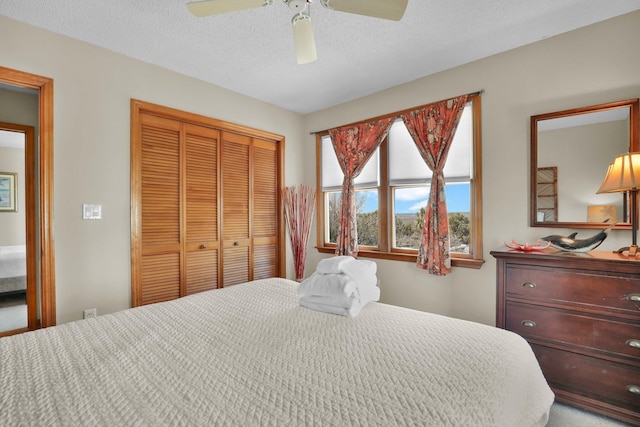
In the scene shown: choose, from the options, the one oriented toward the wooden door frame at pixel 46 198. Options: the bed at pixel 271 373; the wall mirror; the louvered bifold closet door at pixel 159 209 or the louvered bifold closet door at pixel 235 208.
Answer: the wall mirror

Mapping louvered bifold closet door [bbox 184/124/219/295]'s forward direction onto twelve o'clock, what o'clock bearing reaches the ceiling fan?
The ceiling fan is roughly at 1 o'clock from the louvered bifold closet door.

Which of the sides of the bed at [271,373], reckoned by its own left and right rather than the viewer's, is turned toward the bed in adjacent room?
left

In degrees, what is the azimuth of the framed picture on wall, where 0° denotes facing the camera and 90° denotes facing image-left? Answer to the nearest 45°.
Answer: approximately 315°

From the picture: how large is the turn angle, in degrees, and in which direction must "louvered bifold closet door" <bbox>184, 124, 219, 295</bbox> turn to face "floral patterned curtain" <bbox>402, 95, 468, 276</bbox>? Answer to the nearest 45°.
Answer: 0° — it already faces it

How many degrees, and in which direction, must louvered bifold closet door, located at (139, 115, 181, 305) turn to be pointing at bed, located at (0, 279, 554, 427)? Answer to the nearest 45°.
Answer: approximately 45° to its right

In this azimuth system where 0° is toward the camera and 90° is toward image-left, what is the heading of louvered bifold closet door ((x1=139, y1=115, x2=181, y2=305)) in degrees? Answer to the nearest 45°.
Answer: approximately 315°

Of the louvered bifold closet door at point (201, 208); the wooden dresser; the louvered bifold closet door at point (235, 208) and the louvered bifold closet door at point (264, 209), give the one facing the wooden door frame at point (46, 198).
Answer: the wooden dresser

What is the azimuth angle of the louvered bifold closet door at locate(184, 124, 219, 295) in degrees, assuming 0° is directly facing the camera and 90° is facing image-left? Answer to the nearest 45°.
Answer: approximately 315°

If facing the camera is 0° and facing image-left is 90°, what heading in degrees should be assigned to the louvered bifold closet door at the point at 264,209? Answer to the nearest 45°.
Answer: approximately 315°

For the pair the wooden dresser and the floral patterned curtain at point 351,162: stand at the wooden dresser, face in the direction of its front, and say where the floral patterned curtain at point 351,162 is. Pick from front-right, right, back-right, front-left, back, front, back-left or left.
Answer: front-right

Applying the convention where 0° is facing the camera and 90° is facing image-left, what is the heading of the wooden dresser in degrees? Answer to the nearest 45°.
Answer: approximately 45°
